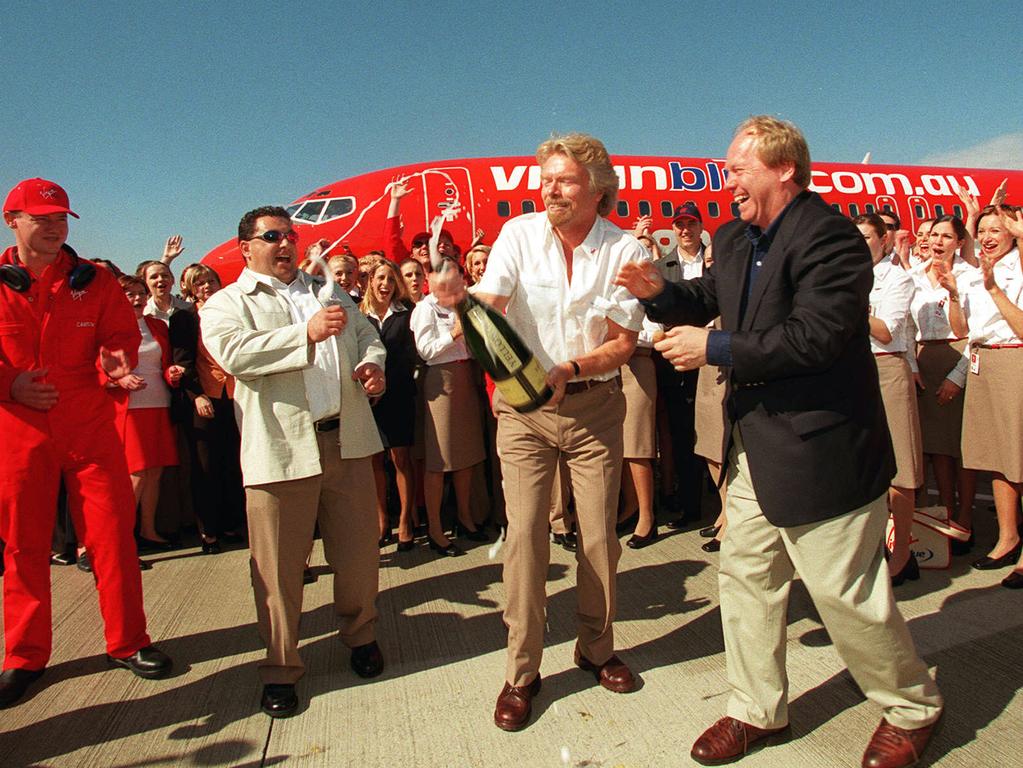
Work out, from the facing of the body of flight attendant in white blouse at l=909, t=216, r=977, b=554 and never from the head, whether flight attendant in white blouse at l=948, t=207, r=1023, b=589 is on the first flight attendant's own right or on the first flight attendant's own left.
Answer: on the first flight attendant's own left

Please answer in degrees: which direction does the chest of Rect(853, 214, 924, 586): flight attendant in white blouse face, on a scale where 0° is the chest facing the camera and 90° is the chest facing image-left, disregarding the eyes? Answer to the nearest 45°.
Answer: approximately 45°

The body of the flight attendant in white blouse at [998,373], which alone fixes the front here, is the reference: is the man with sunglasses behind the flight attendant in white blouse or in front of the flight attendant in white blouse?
in front

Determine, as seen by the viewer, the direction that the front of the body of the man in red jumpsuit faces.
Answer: toward the camera

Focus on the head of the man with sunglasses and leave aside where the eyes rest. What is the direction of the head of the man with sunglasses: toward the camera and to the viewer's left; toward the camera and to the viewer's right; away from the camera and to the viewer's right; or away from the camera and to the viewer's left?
toward the camera and to the viewer's right

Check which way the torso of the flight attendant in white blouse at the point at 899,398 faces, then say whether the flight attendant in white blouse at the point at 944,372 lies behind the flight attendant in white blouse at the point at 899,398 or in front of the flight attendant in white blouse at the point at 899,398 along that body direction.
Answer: behind

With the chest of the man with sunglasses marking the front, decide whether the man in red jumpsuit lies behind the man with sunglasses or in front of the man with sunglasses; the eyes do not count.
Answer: behind
